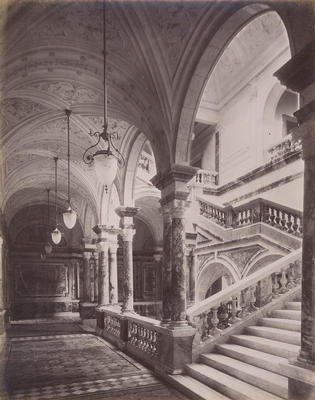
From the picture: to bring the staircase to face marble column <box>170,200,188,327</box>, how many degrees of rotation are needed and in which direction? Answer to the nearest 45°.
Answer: approximately 90° to its right

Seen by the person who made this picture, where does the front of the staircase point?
facing the viewer and to the left of the viewer

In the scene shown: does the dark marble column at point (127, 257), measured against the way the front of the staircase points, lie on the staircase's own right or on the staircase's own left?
on the staircase's own right

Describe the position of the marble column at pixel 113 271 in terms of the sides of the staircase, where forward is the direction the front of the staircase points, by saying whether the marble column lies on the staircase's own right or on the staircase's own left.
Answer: on the staircase's own right
